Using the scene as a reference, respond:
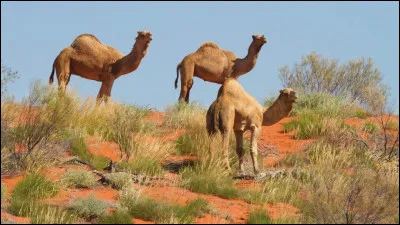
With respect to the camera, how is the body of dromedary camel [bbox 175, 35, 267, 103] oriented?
to the viewer's right

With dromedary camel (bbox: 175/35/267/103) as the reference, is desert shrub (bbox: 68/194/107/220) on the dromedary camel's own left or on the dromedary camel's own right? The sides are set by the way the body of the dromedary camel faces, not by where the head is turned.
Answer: on the dromedary camel's own right

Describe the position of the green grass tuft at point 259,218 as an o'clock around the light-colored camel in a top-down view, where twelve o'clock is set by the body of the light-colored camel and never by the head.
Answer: The green grass tuft is roughly at 4 o'clock from the light-colored camel.

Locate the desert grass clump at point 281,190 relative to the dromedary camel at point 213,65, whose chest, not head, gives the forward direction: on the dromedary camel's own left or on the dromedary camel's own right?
on the dromedary camel's own right

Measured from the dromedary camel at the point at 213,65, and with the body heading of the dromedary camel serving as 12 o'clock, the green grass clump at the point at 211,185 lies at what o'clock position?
The green grass clump is roughly at 3 o'clock from the dromedary camel.

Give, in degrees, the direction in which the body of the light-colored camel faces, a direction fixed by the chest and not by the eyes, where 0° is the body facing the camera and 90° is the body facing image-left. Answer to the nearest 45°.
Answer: approximately 225°
